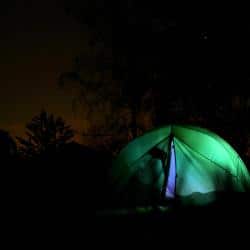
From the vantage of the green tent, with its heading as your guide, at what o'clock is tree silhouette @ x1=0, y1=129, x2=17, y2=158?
The tree silhouette is roughly at 4 o'clock from the green tent.

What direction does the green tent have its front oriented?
toward the camera
